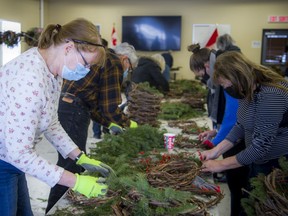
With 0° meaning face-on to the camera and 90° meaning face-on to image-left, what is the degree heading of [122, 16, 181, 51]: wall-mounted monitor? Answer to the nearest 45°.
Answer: approximately 0°

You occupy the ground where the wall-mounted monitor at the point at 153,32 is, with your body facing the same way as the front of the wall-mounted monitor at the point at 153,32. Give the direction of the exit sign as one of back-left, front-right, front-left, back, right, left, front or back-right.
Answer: left

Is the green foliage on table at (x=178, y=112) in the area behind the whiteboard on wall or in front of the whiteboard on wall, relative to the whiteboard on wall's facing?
in front

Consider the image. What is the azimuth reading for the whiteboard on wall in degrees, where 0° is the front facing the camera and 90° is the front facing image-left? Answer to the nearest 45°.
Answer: approximately 0°

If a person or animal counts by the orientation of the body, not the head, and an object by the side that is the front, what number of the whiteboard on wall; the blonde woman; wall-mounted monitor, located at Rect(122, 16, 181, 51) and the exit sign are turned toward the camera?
3

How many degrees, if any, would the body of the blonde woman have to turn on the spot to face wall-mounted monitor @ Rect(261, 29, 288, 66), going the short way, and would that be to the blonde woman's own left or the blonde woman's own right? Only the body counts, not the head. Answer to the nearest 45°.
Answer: approximately 45° to the blonde woman's own left

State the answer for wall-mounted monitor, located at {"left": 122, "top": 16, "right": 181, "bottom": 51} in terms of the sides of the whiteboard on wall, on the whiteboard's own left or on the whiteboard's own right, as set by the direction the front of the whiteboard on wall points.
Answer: on the whiteboard's own right

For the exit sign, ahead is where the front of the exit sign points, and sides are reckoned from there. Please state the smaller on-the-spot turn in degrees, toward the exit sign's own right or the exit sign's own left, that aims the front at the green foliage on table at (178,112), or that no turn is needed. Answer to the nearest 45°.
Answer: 0° — it already faces it

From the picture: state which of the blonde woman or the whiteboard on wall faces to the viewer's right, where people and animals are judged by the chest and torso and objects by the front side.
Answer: the blonde woman

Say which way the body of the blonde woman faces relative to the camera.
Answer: to the viewer's right

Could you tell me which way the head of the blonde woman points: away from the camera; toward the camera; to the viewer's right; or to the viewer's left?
to the viewer's right

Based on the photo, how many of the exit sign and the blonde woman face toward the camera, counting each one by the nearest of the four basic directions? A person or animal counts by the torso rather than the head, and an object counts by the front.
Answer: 1

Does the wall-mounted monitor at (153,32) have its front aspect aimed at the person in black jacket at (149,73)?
yes
